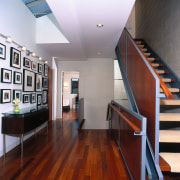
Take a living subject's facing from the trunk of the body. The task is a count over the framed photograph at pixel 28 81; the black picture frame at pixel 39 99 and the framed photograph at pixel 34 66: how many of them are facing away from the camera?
0

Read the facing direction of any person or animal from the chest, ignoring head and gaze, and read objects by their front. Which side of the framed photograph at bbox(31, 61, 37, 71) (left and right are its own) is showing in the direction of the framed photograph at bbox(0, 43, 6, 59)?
right

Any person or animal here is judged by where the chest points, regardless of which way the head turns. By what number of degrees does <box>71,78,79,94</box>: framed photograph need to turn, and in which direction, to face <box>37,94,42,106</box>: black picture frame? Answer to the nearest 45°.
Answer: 0° — it already faces it

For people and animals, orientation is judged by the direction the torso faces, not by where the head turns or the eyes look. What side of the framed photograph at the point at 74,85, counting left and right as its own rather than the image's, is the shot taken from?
front

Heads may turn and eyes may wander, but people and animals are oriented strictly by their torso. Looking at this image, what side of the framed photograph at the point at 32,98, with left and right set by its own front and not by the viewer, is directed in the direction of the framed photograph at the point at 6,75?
right

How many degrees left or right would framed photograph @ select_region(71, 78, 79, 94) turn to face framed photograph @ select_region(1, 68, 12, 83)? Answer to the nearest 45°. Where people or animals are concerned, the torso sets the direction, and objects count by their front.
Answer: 0° — it already faces it

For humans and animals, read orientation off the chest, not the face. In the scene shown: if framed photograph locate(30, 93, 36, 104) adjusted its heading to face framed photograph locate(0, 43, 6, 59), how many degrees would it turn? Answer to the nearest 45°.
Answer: approximately 90° to its right

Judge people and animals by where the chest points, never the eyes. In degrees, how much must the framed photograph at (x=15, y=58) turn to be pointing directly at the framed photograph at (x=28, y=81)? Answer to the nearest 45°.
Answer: approximately 90° to its left
